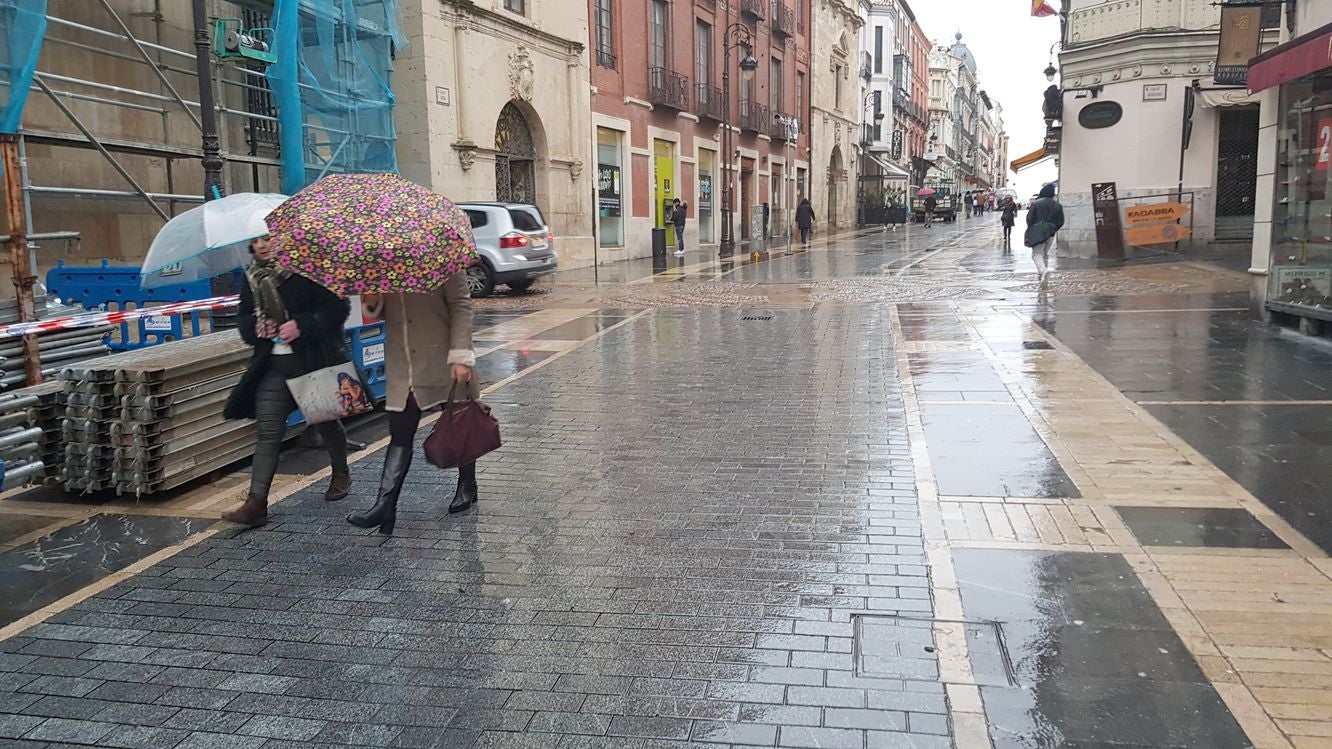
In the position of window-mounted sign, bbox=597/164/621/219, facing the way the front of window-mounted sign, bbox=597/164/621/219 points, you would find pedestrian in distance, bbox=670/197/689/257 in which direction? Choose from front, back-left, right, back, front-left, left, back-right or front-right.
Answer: left

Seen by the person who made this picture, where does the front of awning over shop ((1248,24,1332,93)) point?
facing the viewer and to the left of the viewer

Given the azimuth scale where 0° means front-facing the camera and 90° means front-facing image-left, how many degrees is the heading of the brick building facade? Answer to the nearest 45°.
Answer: approximately 315°

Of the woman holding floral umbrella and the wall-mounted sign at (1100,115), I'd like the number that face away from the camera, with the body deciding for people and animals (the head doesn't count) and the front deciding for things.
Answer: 0

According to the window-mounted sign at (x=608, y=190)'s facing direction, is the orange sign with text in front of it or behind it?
in front

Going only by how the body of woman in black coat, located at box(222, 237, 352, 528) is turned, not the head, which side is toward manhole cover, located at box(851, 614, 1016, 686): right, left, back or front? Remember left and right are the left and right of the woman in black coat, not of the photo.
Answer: left

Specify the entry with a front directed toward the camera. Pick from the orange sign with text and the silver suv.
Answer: the orange sign with text

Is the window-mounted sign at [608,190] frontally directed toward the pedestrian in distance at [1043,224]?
yes

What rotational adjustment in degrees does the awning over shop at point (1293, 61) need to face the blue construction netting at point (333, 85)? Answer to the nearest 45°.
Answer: approximately 45° to its right

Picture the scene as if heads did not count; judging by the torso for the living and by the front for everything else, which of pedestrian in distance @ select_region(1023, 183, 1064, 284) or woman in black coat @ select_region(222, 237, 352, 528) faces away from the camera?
the pedestrian in distance

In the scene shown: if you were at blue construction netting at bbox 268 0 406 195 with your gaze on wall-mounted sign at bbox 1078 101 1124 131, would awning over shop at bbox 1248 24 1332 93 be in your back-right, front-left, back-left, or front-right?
front-right

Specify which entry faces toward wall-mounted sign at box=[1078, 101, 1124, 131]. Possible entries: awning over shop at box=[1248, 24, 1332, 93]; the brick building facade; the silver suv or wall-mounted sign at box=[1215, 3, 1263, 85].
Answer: the brick building facade

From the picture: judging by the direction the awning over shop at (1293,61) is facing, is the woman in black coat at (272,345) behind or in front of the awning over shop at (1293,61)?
in front

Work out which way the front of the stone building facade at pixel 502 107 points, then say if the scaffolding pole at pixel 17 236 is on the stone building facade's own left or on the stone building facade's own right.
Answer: on the stone building facade's own right

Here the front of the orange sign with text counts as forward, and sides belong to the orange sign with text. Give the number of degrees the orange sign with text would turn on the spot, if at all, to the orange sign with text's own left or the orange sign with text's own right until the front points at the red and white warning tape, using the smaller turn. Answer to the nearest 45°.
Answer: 0° — it already faces it

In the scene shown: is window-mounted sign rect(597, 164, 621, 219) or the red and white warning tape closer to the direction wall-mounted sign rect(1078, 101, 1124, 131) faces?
the red and white warning tape
